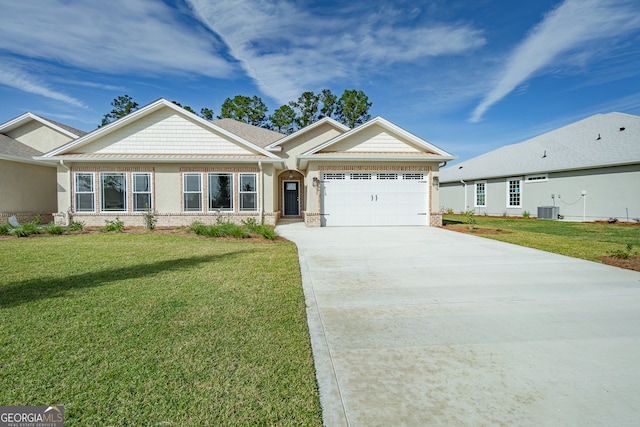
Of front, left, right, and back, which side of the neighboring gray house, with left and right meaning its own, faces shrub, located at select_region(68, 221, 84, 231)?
right

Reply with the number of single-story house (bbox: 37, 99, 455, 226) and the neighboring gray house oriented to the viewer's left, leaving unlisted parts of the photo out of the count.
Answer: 0

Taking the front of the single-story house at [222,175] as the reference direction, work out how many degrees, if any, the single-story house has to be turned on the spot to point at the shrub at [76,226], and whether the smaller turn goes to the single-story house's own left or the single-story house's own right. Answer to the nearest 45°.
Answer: approximately 90° to the single-story house's own right

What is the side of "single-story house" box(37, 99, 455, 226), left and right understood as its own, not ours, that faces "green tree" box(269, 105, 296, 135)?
back

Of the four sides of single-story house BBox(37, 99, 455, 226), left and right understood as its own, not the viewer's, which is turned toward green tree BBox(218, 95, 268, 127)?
back

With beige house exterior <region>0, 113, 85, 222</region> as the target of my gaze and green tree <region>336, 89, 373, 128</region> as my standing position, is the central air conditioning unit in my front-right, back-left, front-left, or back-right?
front-left

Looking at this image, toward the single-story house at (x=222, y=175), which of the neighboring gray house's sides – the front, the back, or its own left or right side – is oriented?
right

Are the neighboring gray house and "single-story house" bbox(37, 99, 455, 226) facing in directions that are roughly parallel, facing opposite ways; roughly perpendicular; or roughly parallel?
roughly parallel

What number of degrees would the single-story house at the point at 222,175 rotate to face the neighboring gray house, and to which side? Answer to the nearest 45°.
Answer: approximately 90° to its left

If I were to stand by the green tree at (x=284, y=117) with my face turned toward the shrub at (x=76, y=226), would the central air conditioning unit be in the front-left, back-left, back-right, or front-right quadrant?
front-left

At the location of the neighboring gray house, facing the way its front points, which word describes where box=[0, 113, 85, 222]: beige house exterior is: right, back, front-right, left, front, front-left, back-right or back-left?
right

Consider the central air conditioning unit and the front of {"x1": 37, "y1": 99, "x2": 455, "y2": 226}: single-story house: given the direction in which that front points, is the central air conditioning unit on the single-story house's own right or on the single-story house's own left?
on the single-story house's own left

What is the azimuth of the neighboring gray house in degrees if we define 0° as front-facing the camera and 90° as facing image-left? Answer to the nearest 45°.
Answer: approximately 315°

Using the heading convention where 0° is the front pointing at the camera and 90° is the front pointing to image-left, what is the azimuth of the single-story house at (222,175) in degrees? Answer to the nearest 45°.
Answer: approximately 0°
